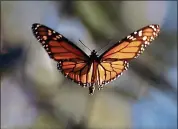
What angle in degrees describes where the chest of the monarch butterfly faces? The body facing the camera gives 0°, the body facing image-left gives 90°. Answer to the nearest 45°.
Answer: approximately 180°
